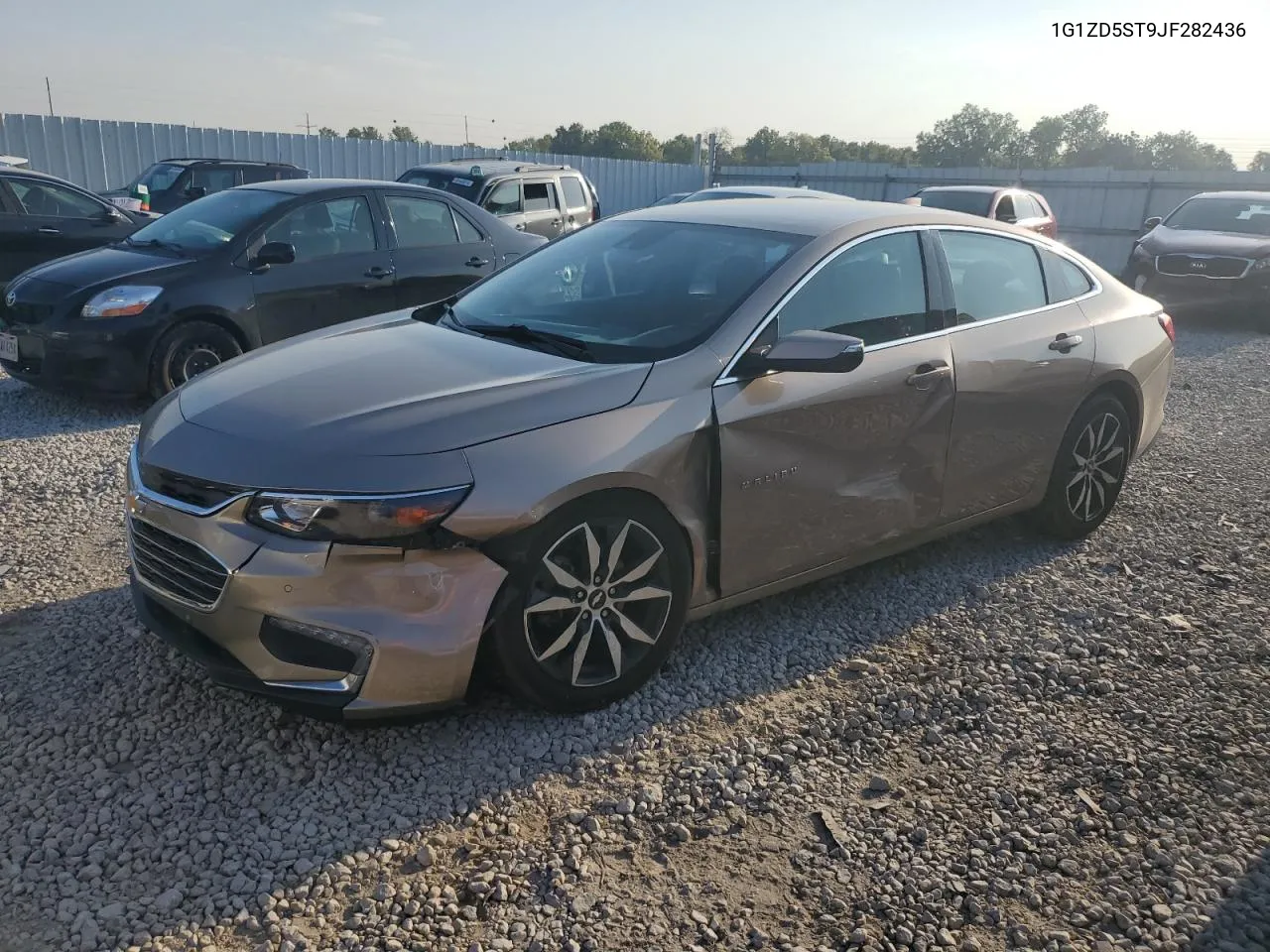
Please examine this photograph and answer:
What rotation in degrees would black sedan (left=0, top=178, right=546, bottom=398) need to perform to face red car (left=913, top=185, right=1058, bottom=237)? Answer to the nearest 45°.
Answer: approximately 180°

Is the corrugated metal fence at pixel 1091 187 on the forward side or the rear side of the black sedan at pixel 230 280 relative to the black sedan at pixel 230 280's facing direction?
on the rear side

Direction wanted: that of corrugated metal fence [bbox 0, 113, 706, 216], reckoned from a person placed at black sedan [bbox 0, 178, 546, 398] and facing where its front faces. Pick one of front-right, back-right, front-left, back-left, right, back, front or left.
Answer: back-right

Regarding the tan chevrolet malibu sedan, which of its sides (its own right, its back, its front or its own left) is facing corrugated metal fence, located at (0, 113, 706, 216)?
right

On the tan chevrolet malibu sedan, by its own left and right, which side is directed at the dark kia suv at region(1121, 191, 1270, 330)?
back

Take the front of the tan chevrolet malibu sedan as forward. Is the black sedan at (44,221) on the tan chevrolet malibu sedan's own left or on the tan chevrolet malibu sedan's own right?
on the tan chevrolet malibu sedan's own right

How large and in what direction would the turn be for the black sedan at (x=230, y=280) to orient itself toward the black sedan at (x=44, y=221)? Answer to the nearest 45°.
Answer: approximately 90° to its right

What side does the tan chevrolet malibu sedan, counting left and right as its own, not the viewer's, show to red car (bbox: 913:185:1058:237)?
back

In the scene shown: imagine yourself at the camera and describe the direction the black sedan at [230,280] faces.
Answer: facing the viewer and to the left of the viewer
